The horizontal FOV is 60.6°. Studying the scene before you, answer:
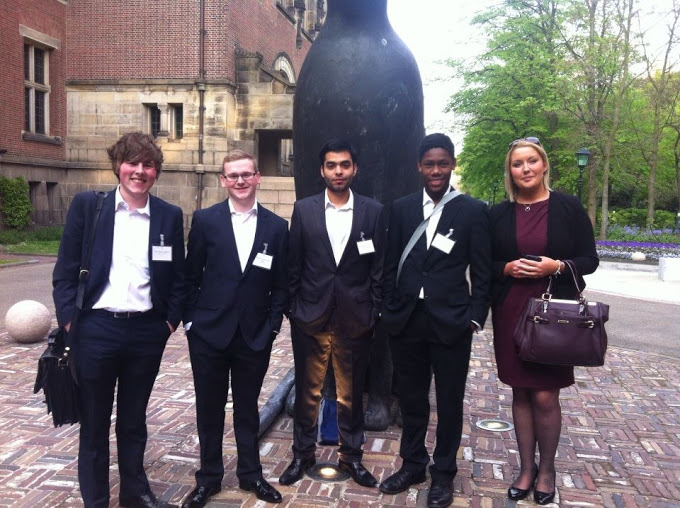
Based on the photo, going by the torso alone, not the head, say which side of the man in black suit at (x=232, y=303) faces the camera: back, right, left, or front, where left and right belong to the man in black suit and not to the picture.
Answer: front

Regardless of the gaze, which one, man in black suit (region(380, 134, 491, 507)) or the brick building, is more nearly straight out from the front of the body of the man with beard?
the man in black suit

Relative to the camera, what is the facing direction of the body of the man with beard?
toward the camera

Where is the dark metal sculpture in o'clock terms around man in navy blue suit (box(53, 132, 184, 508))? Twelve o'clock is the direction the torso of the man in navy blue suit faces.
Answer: The dark metal sculpture is roughly at 8 o'clock from the man in navy blue suit.

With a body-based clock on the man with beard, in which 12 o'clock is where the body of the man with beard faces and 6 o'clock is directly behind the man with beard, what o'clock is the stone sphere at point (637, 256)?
The stone sphere is roughly at 7 o'clock from the man with beard.

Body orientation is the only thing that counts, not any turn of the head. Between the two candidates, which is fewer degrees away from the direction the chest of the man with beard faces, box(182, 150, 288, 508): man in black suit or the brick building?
the man in black suit

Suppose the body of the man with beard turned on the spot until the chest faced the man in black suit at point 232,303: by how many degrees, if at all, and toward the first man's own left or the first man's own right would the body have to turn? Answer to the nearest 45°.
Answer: approximately 90° to the first man's own right

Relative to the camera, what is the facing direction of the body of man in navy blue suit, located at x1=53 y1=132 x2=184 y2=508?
toward the camera

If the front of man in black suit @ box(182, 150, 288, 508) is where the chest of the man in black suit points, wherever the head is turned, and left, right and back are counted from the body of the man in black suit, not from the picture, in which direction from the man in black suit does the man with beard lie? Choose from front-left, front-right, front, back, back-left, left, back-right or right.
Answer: left

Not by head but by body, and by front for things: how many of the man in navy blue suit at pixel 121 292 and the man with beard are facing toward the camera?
2

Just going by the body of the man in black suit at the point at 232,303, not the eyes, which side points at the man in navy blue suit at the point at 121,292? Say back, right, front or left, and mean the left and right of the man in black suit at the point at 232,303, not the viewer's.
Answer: right
